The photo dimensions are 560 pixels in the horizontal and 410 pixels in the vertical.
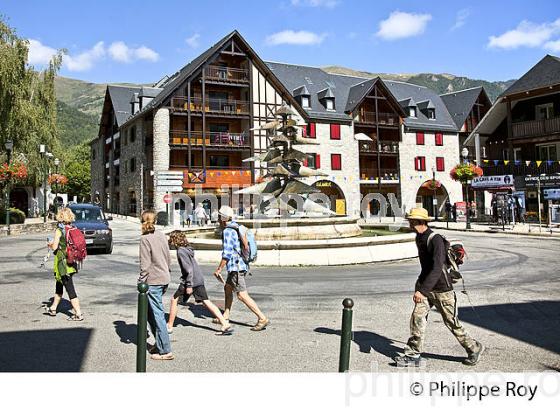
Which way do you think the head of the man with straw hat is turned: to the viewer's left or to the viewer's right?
to the viewer's left

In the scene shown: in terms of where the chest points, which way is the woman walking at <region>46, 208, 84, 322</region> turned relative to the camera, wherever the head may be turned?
to the viewer's left

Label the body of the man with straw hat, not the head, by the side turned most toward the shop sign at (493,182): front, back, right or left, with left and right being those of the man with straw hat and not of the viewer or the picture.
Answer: right

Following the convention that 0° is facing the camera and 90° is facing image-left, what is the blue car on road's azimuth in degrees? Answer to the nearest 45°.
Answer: approximately 0°

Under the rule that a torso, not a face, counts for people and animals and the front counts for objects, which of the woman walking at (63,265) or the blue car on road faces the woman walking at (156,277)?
the blue car on road

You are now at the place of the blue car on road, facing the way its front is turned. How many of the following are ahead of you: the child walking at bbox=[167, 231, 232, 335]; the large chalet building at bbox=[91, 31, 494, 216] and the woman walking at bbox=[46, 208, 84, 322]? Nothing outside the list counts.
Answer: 2

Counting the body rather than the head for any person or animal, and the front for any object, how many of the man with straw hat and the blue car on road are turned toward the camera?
1

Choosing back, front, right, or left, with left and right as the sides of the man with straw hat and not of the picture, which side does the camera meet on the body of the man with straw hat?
left

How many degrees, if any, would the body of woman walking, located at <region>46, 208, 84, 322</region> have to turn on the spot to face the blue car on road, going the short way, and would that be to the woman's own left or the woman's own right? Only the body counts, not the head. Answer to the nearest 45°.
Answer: approximately 90° to the woman's own right

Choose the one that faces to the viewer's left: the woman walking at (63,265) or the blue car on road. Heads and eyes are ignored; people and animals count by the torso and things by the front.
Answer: the woman walking

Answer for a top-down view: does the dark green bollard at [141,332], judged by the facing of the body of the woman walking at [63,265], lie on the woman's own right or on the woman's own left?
on the woman's own left

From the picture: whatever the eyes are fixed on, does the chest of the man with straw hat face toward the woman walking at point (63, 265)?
yes
